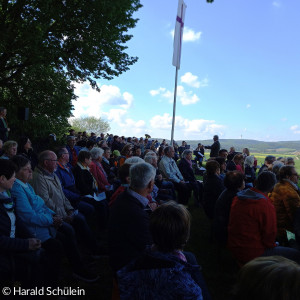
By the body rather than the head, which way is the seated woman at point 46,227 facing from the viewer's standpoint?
to the viewer's right

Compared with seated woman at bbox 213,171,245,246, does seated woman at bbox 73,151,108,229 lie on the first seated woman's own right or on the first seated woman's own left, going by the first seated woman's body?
on the first seated woman's own left

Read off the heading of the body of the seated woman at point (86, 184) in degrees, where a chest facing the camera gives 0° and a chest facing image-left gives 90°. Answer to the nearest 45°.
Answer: approximately 270°

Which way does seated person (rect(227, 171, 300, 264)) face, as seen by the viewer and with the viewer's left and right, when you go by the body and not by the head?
facing away from the viewer and to the right of the viewer

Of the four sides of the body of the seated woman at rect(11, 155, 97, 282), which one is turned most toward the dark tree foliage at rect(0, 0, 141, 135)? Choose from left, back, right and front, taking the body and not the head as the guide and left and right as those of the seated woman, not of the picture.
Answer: left

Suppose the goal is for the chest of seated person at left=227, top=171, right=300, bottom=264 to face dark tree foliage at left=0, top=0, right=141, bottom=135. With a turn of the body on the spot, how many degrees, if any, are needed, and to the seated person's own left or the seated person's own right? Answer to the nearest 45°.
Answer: approximately 90° to the seated person's own left

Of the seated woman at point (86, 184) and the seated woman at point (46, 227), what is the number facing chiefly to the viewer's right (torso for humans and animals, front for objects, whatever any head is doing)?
2

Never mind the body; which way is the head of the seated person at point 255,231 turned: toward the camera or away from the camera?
away from the camera

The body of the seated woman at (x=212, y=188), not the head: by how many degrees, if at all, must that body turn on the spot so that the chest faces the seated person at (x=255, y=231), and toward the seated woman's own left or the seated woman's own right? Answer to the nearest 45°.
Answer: approximately 135° to the seated woman's own right
